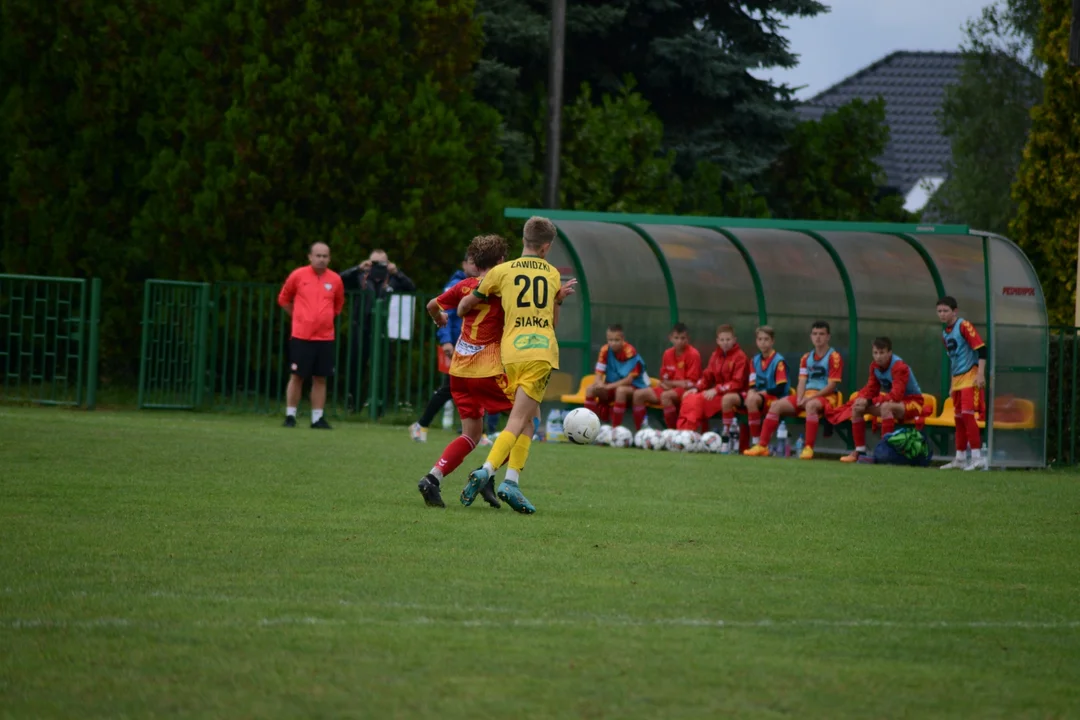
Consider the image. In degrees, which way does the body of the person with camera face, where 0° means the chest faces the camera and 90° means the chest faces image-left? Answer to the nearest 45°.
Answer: approximately 0°

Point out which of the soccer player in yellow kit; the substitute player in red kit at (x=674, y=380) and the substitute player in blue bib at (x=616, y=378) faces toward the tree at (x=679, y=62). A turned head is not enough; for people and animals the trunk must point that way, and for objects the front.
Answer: the soccer player in yellow kit

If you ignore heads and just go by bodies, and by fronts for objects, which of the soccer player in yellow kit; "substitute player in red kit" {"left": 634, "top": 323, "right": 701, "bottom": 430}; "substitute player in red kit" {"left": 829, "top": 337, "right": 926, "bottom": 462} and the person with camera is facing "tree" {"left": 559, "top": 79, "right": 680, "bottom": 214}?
the soccer player in yellow kit

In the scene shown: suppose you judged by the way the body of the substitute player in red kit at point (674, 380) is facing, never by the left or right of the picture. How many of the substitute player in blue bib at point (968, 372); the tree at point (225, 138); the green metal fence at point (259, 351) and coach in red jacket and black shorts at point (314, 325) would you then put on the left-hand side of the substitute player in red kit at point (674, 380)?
1

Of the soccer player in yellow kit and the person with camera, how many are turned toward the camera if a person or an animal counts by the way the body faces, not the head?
1

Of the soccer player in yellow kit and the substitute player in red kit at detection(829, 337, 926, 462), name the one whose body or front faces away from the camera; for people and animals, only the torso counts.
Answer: the soccer player in yellow kit

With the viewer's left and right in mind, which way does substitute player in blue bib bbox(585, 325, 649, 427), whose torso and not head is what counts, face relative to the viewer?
facing the viewer and to the left of the viewer

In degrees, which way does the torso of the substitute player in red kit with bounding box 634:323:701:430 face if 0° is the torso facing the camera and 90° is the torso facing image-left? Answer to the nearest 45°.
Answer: approximately 45°

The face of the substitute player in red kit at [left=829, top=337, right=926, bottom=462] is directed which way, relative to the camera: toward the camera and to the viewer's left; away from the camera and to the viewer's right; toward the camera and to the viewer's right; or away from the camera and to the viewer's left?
toward the camera and to the viewer's left

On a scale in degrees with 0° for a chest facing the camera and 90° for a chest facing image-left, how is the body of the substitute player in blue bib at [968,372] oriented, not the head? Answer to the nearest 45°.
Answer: approximately 45°

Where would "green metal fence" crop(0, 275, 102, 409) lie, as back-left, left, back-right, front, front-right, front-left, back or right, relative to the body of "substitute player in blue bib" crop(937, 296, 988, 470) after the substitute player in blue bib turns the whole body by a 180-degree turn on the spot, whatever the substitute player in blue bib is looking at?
back-left

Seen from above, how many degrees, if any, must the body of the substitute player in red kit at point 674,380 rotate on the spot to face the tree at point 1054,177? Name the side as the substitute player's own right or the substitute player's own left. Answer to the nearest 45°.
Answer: approximately 180°

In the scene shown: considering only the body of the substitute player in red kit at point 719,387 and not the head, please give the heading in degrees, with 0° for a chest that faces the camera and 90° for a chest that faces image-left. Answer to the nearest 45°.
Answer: approximately 45°
